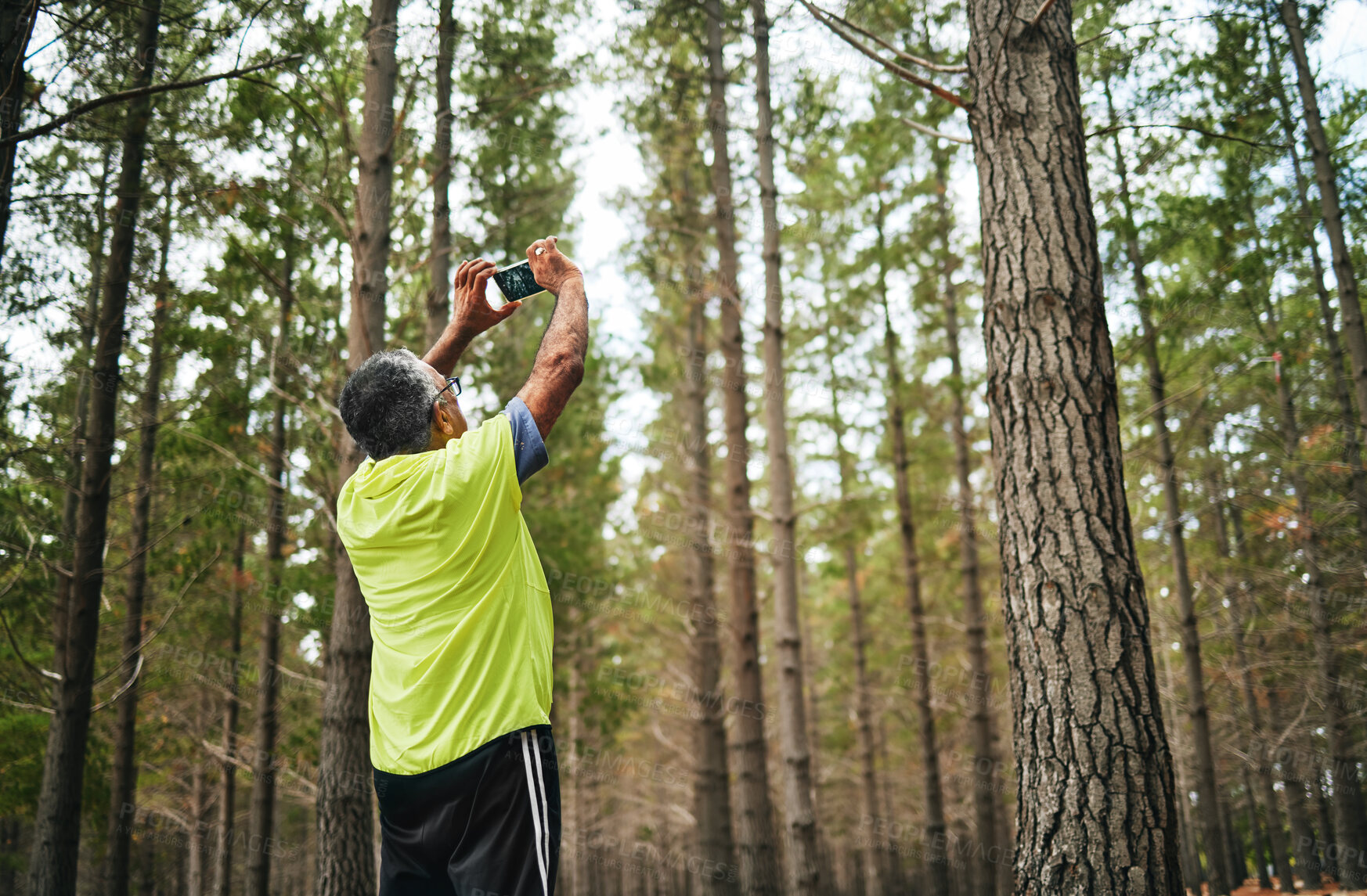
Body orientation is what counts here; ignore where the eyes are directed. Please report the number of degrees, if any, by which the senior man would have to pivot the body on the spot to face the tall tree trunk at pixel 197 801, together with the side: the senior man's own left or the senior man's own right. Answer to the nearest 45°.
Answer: approximately 45° to the senior man's own left

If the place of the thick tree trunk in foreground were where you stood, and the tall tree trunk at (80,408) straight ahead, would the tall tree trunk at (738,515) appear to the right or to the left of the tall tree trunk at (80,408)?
right

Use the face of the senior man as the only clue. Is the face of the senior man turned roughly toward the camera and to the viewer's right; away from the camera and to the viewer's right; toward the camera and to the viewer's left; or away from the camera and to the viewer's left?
away from the camera and to the viewer's right

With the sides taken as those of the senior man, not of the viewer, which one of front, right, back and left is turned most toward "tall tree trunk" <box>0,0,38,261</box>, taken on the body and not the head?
left

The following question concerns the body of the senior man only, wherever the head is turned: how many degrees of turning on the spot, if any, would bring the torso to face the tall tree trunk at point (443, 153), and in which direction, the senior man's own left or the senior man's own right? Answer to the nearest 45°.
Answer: approximately 45° to the senior man's own left

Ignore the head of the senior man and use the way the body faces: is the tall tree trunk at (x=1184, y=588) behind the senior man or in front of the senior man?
in front

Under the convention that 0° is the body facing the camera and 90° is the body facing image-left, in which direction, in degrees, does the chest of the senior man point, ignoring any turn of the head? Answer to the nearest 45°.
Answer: approximately 225°

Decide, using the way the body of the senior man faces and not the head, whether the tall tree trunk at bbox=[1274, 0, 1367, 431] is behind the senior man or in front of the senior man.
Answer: in front
